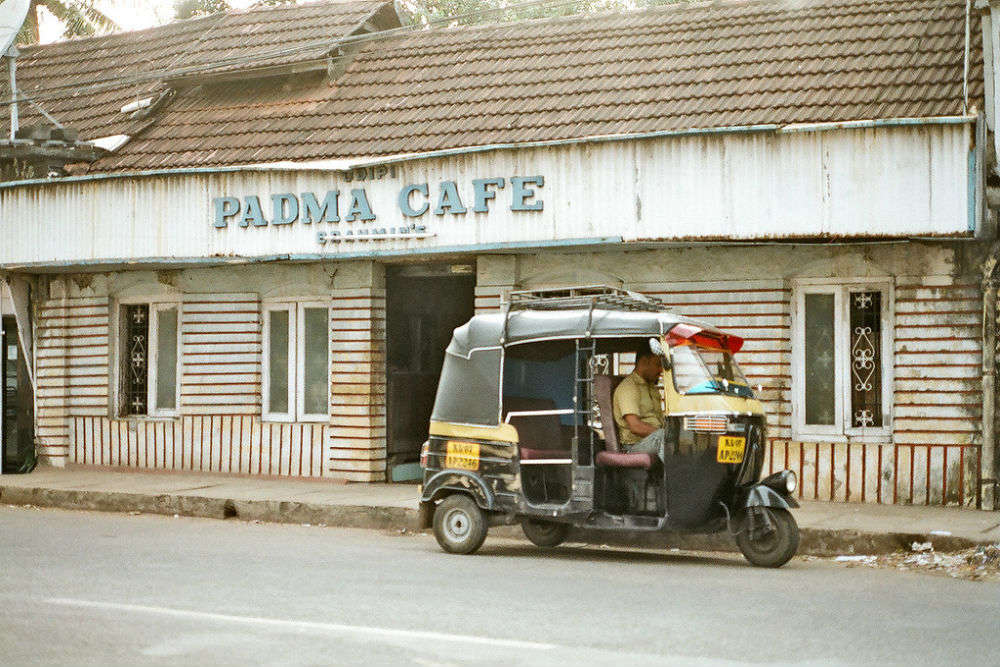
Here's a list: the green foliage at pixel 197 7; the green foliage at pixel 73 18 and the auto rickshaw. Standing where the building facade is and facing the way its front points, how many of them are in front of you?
1

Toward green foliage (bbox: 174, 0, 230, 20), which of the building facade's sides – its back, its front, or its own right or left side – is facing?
back

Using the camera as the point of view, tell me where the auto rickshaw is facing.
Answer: facing the viewer and to the right of the viewer

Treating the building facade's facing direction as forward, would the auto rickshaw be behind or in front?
in front

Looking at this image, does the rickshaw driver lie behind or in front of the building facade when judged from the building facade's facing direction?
in front

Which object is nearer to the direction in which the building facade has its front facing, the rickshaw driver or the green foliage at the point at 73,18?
the rickshaw driver

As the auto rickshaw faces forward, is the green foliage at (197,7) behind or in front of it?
behind

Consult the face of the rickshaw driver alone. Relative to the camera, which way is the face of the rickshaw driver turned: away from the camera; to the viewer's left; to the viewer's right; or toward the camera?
to the viewer's right

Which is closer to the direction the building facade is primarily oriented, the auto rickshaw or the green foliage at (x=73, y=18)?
the auto rickshaw

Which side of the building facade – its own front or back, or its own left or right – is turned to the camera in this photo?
front

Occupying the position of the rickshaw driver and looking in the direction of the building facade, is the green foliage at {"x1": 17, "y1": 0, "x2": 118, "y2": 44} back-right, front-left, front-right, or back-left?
front-left

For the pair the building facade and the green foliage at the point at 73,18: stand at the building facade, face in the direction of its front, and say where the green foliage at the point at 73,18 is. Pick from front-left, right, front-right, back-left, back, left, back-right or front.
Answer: back-right

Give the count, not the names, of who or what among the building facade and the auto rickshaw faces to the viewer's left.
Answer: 0
